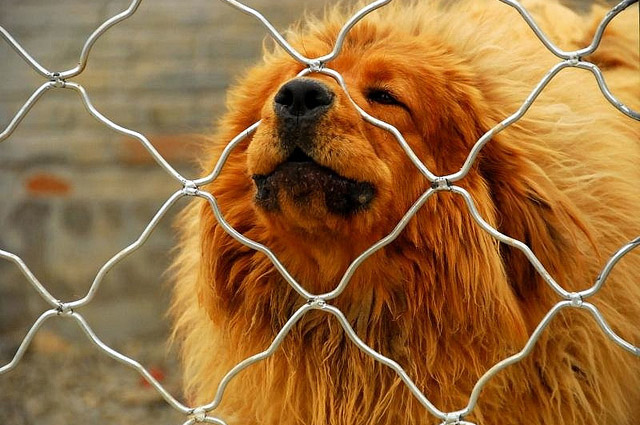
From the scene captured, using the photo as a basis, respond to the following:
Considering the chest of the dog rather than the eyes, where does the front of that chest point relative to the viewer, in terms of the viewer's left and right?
facing the viewer and to the left of the viewer
